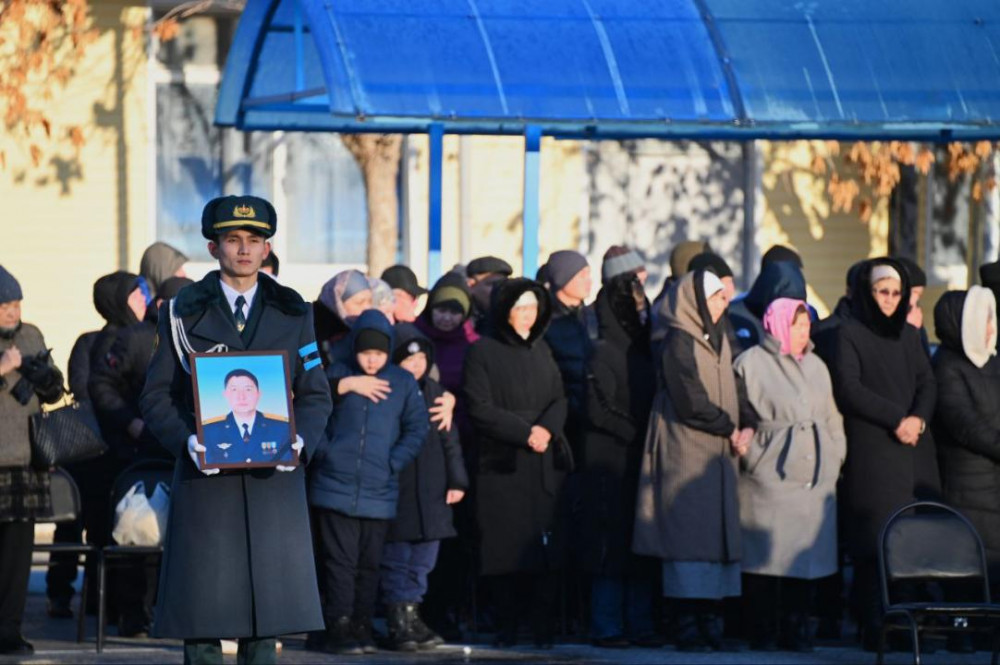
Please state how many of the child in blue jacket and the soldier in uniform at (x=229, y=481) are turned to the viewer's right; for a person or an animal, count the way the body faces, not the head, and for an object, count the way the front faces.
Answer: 0

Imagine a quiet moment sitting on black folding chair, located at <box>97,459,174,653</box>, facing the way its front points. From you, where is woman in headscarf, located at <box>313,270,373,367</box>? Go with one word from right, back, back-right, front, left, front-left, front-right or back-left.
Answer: back-left

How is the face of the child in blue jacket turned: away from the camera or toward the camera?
toward the camera

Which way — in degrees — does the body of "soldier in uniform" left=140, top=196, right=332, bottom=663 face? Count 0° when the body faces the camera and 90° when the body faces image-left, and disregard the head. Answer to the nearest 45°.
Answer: approximately 0°

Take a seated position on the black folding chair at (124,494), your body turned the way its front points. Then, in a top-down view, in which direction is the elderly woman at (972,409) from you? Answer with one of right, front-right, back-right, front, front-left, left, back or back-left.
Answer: back-left

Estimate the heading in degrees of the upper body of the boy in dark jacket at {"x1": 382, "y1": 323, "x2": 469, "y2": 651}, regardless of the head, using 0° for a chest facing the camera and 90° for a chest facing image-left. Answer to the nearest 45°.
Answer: approximately 315°

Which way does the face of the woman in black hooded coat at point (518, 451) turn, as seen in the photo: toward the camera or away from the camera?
toward the camera

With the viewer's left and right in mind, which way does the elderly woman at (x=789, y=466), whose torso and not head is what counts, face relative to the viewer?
facing the viewer and to the right of the viewer

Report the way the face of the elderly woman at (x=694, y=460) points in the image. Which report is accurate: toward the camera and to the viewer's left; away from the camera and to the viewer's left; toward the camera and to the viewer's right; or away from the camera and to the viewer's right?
toward the camera and to the viewer's right

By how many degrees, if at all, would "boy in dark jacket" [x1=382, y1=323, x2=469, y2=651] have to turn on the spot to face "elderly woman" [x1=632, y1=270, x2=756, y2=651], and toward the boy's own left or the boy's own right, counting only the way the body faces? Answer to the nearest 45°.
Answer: approximately 45° to the boy's own left

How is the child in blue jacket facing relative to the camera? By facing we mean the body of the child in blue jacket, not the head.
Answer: toward the camera

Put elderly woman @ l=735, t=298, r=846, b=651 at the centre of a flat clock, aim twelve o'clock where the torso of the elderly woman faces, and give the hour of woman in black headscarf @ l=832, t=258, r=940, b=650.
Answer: The woman in black headscarf is roughly at 10 o'clock from the elderly woman.
